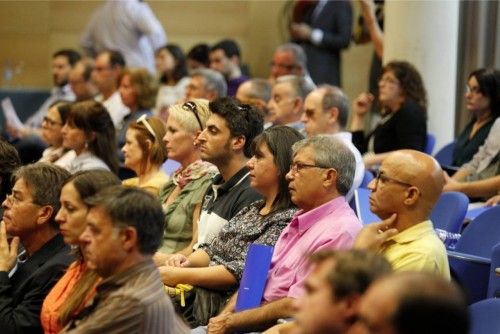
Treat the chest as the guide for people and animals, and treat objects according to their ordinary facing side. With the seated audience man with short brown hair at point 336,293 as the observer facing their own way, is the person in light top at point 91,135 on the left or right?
on their right

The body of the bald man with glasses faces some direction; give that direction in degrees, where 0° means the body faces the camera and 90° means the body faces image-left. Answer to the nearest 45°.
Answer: approximately 90°

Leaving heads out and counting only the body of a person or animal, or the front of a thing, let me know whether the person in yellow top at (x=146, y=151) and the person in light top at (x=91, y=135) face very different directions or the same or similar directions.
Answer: same or similar directions

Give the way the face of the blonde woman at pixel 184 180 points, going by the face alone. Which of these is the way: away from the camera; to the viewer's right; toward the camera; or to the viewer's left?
to the viewer's left

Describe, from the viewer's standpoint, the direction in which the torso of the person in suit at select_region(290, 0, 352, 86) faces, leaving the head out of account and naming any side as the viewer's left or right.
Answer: facing the viewer and to the left of the viewer

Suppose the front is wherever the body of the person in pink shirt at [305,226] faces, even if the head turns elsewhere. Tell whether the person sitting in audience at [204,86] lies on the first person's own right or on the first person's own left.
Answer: on the first person's own right

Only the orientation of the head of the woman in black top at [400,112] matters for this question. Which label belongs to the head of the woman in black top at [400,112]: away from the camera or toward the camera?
toward the camera

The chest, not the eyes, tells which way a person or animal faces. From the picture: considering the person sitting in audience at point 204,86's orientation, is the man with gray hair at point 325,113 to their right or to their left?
on their left

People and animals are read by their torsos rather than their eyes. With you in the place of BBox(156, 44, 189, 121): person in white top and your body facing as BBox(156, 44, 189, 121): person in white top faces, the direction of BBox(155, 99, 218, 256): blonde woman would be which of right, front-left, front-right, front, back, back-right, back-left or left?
front-left

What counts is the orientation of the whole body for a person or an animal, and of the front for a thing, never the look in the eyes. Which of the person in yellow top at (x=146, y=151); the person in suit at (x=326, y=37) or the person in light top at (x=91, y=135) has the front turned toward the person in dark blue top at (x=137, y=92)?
the person in suit

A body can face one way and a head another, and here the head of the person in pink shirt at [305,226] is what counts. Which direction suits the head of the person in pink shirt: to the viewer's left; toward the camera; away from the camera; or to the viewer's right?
to the viewer's left

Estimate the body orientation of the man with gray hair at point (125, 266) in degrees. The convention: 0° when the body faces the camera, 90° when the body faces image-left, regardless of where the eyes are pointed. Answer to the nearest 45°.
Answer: approximately 90°

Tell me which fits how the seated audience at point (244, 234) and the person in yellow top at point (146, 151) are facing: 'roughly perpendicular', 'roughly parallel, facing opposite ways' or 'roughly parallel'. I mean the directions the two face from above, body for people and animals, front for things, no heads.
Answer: roughly parallel

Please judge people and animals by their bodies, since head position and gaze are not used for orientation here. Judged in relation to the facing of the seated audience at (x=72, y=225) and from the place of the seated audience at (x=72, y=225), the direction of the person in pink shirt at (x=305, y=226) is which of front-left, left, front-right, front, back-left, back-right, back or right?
back

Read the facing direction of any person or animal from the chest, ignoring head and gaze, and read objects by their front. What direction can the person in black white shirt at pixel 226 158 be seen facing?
to the viewer's left

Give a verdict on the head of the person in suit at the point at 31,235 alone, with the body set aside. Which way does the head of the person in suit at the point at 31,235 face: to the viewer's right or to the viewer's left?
to the viewer's left

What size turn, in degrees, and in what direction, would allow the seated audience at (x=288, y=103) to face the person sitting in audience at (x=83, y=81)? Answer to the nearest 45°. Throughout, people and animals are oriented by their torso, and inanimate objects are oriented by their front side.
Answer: approximately 90° to their right

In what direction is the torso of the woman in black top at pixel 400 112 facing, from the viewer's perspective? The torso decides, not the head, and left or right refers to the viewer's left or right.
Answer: facing to the left of the viewer
